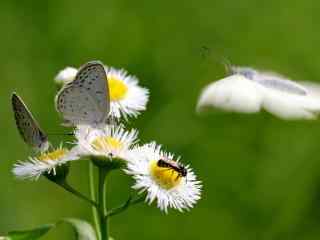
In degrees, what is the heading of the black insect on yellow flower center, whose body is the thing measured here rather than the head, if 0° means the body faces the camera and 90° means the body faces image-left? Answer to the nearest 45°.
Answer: approximately 270°

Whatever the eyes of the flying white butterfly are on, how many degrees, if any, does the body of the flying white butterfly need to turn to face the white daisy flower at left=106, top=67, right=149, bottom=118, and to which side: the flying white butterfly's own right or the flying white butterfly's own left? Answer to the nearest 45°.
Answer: approximately 45° to the flying white butterfly's own right

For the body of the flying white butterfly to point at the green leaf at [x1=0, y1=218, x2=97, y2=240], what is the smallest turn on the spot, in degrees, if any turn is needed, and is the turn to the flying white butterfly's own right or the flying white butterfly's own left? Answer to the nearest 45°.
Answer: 0° — it already faces it

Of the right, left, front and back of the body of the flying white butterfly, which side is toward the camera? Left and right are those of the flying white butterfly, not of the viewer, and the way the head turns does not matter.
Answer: left

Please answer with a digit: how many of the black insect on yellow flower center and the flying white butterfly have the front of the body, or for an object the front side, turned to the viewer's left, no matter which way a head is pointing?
1
